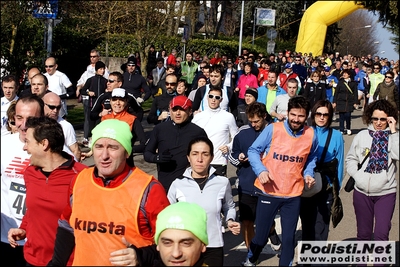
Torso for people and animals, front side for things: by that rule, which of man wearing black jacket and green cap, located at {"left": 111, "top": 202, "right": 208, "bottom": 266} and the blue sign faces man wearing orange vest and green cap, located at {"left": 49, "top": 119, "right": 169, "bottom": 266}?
the blue sign

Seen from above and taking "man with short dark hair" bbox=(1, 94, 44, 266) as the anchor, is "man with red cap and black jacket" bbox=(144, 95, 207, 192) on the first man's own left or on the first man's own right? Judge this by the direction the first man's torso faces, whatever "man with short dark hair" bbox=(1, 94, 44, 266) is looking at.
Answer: on the first man's own left

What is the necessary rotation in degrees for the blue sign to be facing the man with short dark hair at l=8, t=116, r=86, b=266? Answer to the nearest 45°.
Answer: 0° — it already faces them

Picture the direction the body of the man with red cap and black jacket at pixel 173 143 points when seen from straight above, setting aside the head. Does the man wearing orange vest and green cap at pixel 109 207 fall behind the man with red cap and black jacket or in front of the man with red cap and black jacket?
in front

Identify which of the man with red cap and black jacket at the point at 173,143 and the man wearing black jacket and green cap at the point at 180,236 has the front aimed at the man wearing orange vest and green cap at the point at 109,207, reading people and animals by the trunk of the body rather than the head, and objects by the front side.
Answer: the man with red cap and black jacket

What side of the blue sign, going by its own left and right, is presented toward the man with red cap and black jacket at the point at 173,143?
front

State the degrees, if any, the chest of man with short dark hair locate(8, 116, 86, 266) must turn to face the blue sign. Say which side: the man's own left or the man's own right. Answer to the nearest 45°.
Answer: approximately 135° to the man's own right

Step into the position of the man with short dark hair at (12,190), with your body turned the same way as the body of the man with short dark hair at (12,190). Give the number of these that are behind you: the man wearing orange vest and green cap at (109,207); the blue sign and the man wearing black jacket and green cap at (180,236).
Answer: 1

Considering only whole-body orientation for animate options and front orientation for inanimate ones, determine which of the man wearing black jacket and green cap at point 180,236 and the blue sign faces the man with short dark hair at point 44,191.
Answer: the blue sign

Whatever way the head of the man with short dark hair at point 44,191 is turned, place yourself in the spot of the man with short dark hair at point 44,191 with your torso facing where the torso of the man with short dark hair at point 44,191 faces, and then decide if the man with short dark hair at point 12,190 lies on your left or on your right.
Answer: on your right

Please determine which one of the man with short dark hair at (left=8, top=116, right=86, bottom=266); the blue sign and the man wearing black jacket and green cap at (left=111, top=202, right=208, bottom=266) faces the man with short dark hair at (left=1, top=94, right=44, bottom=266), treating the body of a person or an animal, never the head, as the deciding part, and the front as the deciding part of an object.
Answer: the blue sign

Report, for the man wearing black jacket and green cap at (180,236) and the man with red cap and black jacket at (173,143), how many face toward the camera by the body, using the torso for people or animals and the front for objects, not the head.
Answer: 2
